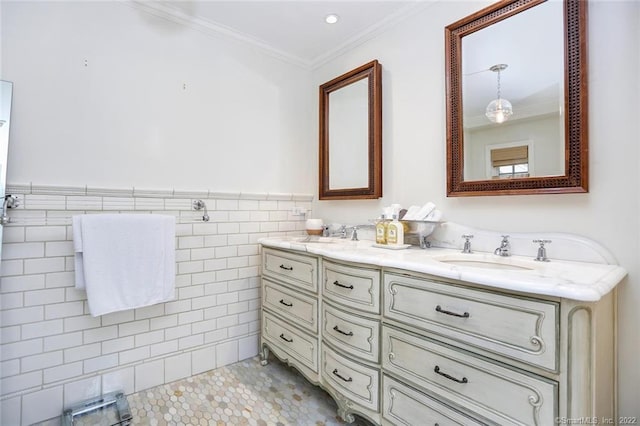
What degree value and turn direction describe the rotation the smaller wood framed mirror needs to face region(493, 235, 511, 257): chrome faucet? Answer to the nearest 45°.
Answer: approximately 90° to its left

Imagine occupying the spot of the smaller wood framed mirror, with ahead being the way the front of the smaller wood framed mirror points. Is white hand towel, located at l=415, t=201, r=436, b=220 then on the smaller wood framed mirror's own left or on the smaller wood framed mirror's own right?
on the smaller wood framed mirror's own left

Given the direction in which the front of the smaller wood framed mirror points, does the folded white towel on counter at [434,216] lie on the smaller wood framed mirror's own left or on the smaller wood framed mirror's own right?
on the smaller wood framed mirror's own left

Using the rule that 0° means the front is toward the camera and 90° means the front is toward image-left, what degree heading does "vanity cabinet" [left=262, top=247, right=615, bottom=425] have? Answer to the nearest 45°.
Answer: approximately 45°
